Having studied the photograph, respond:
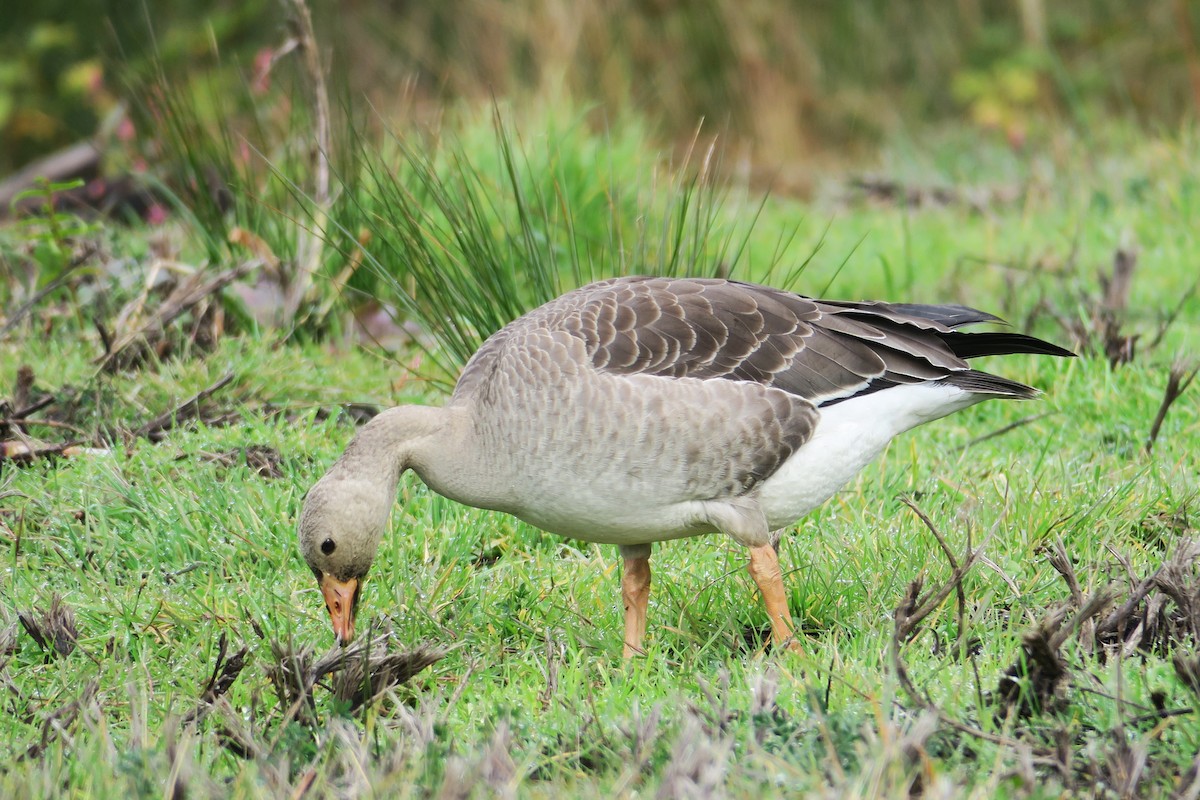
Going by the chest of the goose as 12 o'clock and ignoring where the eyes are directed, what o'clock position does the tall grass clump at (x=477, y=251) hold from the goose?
The tall grass clump is roughly at 2 o'clock from the goose.

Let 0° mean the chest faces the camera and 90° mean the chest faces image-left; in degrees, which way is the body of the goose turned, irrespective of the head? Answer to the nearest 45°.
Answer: approximately 90°

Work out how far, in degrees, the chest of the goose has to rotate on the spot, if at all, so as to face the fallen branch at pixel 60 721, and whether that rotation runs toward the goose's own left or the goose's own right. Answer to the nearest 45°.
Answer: approximately 45° to the goose's own left

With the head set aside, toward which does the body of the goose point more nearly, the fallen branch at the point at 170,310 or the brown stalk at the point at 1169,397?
the fallen branch

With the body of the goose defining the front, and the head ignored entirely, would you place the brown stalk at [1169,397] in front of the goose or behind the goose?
behind

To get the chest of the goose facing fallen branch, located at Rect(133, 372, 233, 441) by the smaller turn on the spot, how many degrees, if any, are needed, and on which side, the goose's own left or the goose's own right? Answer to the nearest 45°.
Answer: approximately 45° to the goose's own right

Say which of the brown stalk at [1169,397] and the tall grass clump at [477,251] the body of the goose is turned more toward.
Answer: the tall grass clump
